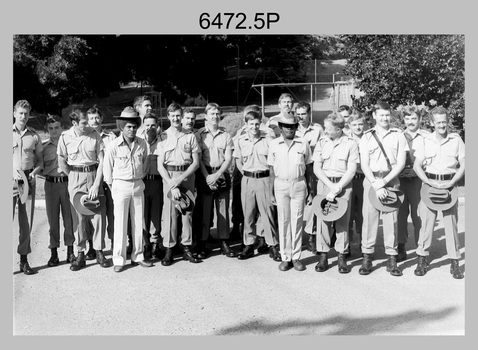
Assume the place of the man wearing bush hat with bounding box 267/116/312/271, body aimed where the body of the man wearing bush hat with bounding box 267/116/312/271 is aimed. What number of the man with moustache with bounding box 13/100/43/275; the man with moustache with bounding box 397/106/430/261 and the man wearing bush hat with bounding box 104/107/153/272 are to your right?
2

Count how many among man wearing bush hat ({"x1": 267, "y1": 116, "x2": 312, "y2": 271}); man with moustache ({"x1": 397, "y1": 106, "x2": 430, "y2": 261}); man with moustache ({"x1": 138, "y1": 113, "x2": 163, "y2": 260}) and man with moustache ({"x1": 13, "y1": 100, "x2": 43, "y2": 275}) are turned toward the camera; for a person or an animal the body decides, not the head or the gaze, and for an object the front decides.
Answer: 4

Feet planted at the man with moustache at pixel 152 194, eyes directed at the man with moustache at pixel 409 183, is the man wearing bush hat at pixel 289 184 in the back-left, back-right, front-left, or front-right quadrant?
front-right

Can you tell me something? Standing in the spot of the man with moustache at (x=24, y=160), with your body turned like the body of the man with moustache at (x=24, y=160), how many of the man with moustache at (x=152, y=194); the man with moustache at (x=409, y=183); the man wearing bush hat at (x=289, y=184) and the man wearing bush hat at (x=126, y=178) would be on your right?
0

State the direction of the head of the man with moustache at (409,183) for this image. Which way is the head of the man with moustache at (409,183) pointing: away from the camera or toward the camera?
toward the camera

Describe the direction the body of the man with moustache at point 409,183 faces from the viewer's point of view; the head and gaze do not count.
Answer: toward the camera

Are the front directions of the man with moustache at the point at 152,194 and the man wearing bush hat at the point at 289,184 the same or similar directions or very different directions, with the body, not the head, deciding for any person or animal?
same or similar directions

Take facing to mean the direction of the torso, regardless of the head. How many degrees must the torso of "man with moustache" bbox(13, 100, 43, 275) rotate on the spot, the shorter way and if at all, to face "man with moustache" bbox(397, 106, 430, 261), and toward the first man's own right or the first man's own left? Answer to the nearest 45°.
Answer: approximately 90° to the first man's own left

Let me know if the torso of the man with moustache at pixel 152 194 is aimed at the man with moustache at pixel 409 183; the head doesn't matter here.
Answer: no

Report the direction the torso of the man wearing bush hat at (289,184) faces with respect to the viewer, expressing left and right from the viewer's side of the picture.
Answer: facing the viewer

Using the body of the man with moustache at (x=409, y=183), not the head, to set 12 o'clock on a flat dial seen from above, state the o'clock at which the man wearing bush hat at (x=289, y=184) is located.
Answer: The man wearing bush hat is roughly at 2 o'clock from the man with moustache.

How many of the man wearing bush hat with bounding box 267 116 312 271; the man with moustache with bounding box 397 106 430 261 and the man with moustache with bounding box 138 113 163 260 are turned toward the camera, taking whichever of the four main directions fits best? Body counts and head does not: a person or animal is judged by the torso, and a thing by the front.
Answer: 3

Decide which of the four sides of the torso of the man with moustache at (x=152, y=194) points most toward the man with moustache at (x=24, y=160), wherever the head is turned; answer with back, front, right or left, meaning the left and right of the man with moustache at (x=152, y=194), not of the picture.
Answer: right

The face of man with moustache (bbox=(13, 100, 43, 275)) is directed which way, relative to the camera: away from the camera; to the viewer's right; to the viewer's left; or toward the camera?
toward the camera

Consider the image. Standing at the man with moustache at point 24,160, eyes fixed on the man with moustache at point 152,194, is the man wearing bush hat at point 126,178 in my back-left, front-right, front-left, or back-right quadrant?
front-right
